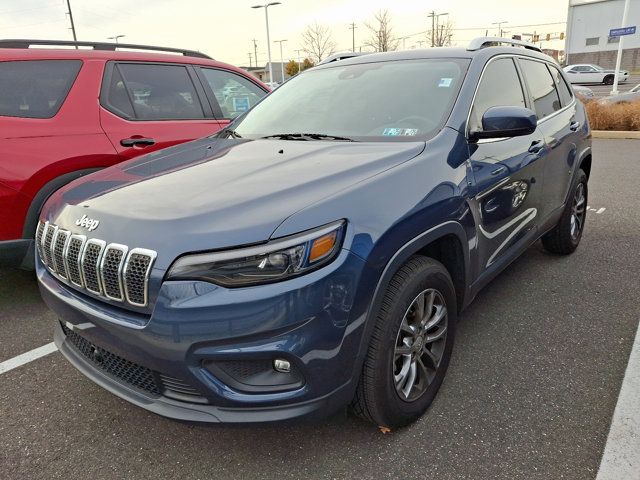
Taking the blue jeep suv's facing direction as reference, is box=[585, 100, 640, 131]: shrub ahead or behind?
behind

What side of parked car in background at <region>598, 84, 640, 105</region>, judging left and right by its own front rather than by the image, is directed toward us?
left

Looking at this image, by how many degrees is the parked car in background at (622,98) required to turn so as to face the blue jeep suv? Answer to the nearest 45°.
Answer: approximately 90° to its left

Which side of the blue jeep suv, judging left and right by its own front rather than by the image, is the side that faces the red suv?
right

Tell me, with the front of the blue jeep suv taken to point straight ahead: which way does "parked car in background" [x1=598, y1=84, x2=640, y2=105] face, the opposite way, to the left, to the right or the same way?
to the right

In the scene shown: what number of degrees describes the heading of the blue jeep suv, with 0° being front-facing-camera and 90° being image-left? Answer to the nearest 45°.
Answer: approximately 45°

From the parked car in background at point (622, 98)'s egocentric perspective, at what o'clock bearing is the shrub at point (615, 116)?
The shrub is roughly at 9 o'clock from the parked car in background.

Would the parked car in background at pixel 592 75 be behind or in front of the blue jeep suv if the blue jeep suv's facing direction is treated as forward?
behind

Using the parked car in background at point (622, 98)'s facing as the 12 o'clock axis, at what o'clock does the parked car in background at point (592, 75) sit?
the parked car in background at point (592, 75) is roughly at 3 o'clock from the parked car in background at point (622, 98).

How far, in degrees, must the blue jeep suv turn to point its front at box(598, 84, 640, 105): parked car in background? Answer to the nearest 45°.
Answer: approximately 180°
